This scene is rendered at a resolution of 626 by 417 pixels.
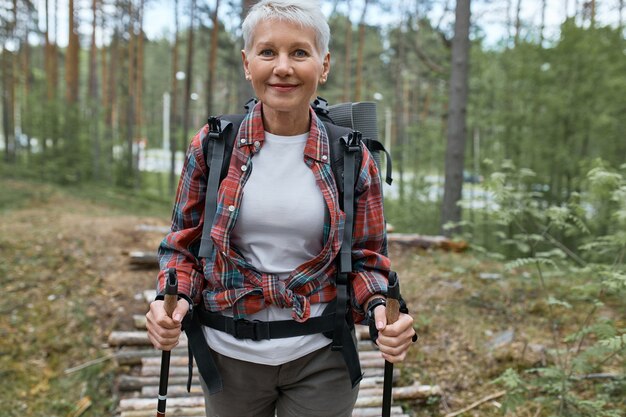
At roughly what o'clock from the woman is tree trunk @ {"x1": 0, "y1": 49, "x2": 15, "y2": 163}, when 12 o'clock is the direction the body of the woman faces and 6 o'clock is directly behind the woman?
The tree trunk is roughly at 5 o'clock from the woman.

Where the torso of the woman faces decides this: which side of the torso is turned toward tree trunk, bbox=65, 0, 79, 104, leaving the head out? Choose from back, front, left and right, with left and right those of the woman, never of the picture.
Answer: back

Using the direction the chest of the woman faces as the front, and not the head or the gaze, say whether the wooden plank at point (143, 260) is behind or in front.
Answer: behind

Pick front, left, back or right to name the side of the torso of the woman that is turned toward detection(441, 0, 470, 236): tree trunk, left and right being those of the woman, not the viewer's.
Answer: back

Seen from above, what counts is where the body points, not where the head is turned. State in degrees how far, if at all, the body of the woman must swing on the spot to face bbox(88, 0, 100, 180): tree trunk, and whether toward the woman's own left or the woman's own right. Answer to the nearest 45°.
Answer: approximately 180°

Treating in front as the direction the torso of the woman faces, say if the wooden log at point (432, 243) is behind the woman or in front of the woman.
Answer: behind

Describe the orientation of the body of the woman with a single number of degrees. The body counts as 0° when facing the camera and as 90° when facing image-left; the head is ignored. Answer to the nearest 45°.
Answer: approximately 0°
